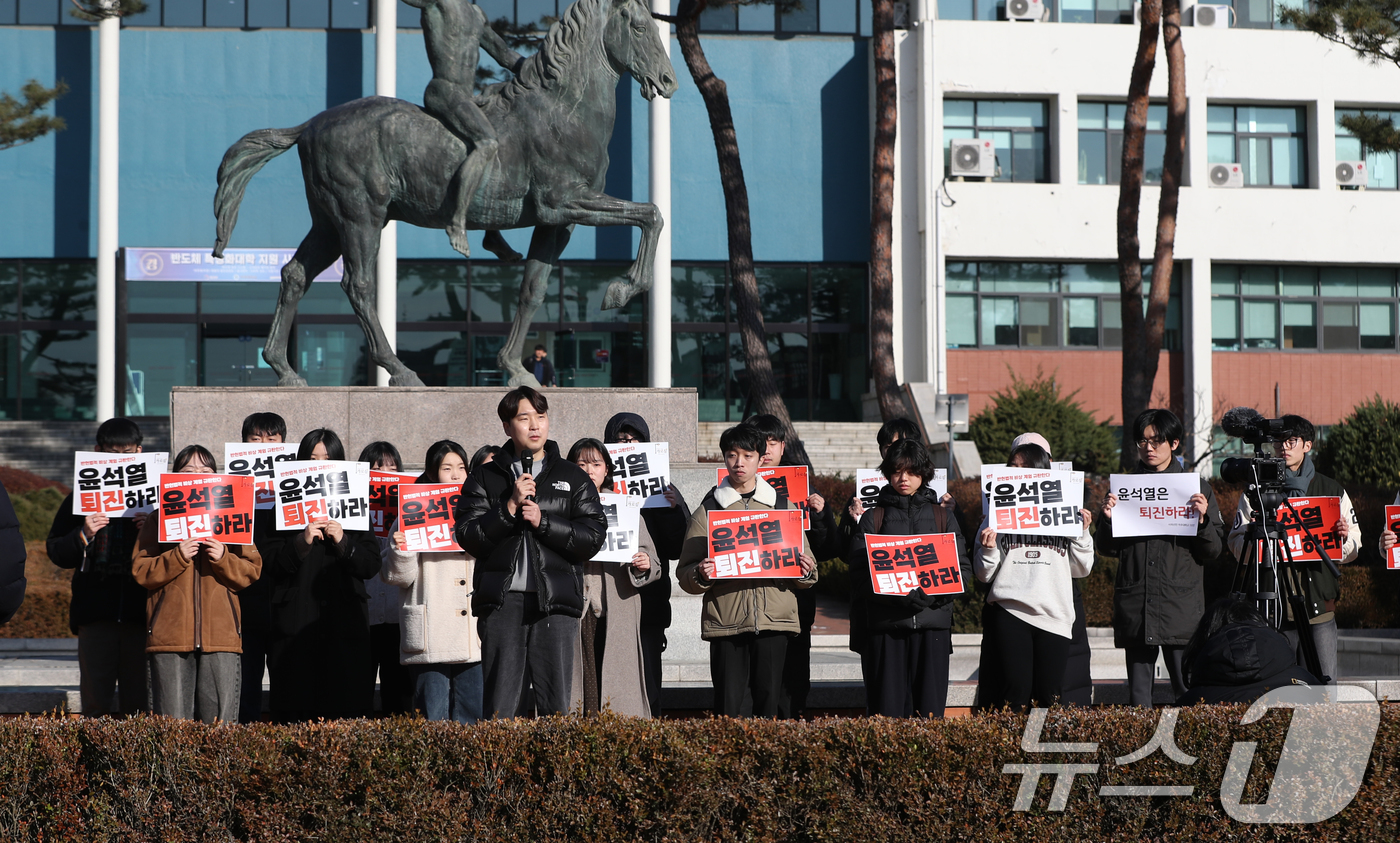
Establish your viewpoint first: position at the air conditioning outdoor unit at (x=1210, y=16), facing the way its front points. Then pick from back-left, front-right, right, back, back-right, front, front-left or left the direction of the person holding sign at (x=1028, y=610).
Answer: front

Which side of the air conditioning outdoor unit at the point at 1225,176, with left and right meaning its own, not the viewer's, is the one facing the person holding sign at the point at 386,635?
front

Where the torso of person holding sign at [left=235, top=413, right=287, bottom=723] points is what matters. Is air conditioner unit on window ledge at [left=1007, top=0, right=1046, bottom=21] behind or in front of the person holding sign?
behind

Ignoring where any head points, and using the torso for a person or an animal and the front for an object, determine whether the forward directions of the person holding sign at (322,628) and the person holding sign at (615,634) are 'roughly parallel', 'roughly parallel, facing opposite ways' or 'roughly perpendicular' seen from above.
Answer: roughly parallel

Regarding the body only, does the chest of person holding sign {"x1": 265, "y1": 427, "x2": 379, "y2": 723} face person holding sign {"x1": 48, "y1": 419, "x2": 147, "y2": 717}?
no

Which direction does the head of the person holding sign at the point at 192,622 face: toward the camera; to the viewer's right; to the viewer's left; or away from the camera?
toward the camera

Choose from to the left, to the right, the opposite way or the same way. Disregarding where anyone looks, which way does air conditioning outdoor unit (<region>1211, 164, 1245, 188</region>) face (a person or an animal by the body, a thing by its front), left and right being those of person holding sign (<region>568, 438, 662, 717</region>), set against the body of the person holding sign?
the same way

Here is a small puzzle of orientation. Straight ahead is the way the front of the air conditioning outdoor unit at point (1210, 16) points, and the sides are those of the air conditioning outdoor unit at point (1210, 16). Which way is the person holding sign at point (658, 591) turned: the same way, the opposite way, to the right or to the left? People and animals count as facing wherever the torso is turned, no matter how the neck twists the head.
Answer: the same way

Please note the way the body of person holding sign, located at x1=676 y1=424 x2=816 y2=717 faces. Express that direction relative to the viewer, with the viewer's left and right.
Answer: facing the viewer

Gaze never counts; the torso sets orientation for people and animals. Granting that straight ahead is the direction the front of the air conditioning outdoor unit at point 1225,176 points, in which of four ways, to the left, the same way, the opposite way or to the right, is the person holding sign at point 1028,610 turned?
the same way

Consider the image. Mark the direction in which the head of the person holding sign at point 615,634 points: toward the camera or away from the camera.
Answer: toward the camera

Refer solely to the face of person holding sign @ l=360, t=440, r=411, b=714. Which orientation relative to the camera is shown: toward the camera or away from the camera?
toward the camera

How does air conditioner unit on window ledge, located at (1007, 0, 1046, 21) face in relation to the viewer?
toward the camera

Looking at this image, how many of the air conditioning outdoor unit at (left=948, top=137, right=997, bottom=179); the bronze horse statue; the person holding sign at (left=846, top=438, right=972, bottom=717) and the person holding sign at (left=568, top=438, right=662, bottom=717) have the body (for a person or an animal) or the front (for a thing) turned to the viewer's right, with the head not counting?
1

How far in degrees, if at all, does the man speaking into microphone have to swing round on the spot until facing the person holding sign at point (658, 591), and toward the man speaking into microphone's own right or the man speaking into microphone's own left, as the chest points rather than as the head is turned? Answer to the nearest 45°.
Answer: approximately 135° to the man speaking into microphone's own left

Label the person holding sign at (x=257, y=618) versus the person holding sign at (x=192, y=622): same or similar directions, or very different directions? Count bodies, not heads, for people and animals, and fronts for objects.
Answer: same or similar directions

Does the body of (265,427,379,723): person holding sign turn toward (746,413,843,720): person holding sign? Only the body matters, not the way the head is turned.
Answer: no

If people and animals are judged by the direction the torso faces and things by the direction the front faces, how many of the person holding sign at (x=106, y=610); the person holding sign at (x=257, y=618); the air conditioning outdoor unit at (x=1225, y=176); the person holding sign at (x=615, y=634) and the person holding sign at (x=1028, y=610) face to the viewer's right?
0

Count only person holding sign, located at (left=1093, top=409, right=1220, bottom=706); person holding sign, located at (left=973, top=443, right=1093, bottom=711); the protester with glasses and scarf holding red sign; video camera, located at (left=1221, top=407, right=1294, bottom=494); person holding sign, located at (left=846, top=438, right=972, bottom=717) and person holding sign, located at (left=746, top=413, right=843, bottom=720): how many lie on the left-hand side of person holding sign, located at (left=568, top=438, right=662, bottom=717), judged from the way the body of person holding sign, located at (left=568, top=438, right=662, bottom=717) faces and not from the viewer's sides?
6

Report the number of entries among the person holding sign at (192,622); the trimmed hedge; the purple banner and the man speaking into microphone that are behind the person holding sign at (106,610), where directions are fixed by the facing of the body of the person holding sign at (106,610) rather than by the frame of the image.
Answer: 1

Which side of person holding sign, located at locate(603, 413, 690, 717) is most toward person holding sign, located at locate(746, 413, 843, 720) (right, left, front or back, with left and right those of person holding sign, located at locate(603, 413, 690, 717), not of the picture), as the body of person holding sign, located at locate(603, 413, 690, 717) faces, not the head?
left
